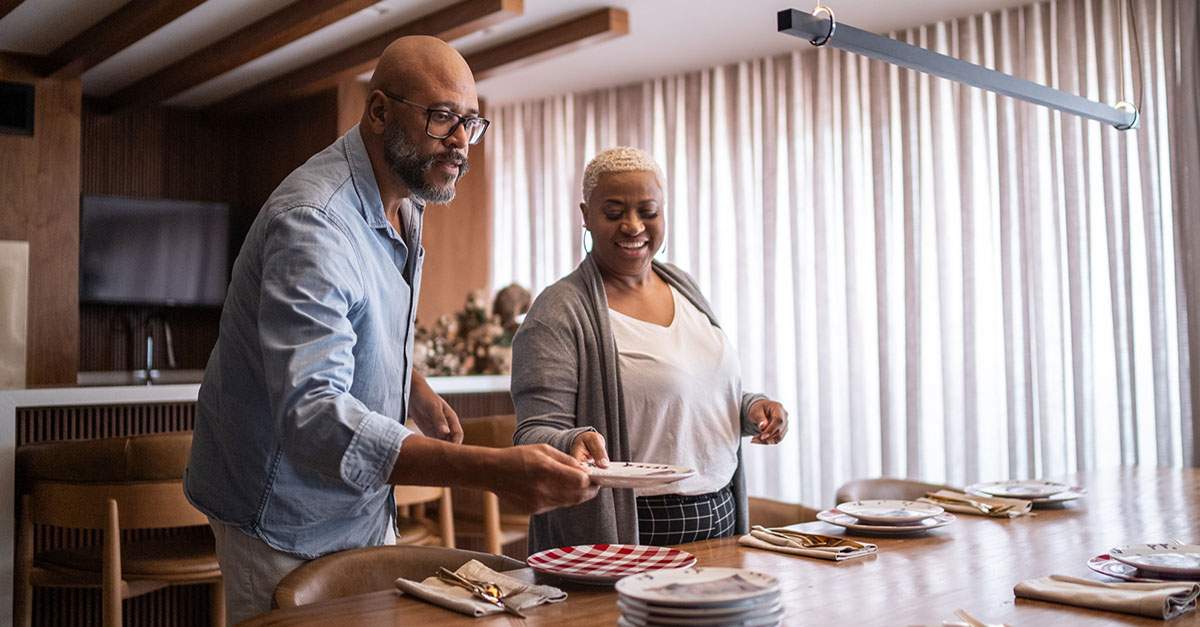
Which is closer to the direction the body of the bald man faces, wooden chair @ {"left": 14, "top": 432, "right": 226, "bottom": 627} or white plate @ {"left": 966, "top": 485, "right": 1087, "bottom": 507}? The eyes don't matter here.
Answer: the white plate

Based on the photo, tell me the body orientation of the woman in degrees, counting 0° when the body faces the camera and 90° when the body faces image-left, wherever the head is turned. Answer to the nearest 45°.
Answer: approximately 315°

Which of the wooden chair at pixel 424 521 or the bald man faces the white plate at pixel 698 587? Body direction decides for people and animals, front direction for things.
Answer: the bald man

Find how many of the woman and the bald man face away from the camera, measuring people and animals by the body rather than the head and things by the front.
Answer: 0

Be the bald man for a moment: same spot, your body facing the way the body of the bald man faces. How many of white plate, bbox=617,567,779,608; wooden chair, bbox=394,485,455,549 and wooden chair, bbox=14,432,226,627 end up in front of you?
1

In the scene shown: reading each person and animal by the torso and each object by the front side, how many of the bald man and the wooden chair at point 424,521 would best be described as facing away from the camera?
1

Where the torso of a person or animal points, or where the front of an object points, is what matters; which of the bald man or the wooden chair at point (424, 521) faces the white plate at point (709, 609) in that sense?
the bald man

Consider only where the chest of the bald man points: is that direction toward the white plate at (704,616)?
yes

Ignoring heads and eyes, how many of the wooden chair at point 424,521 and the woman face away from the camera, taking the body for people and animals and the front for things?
1

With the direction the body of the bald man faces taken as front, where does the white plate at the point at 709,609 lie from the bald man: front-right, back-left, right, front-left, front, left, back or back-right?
front

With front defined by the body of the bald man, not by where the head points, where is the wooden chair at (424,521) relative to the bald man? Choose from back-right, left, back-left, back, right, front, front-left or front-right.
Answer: back-left

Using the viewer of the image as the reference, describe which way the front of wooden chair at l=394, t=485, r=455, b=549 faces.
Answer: facing away from the viewer
